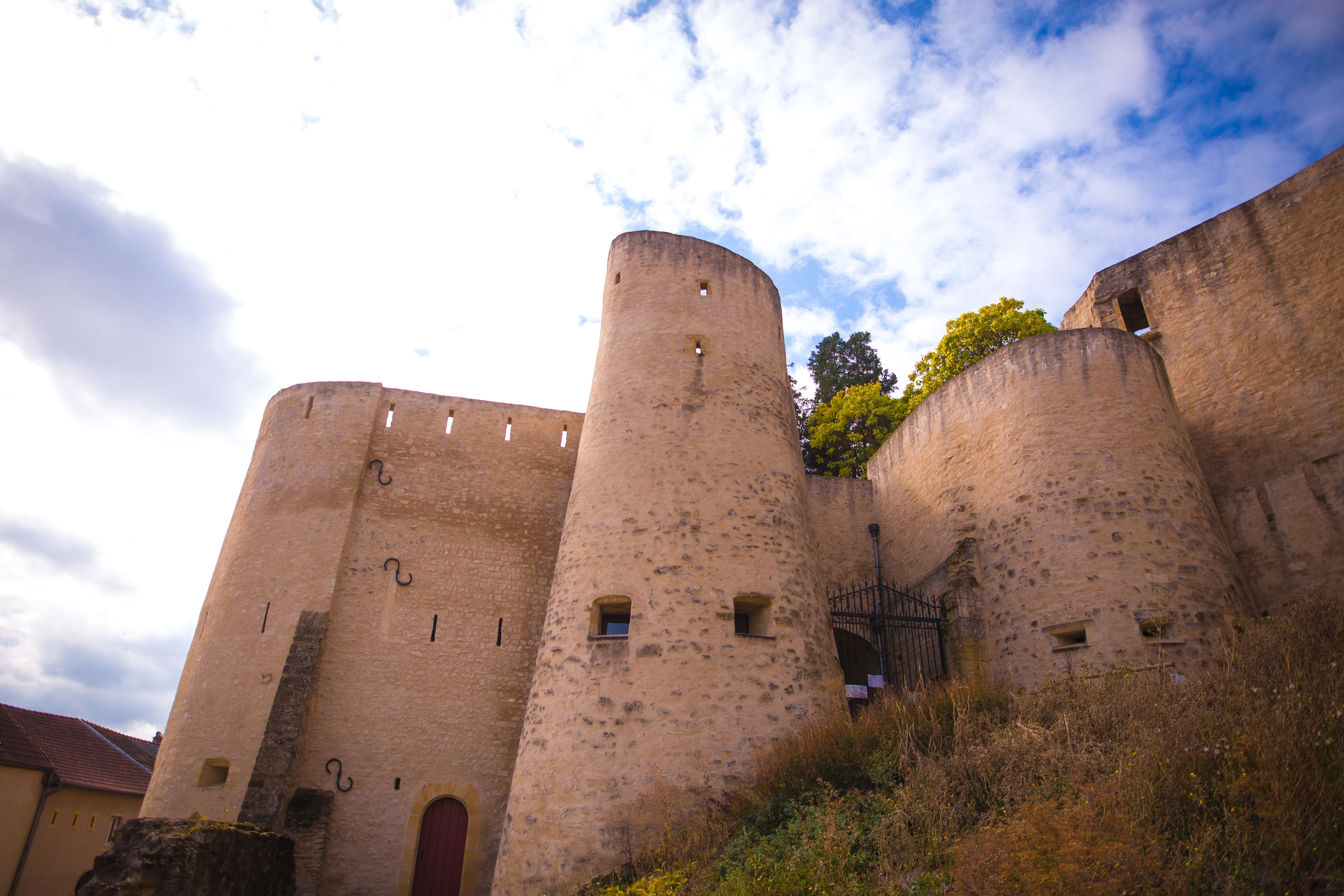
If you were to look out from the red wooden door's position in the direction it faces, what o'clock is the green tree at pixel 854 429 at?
The green tree is roughly at 8 o'clock from the red wooden door.

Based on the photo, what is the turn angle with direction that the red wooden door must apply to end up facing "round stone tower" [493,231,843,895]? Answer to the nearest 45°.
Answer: approximately 45° to its left

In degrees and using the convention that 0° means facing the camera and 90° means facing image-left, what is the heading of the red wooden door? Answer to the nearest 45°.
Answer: approximately 0°

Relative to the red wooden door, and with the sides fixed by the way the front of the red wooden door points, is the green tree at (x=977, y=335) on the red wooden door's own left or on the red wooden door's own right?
on the red wooden door's own left
